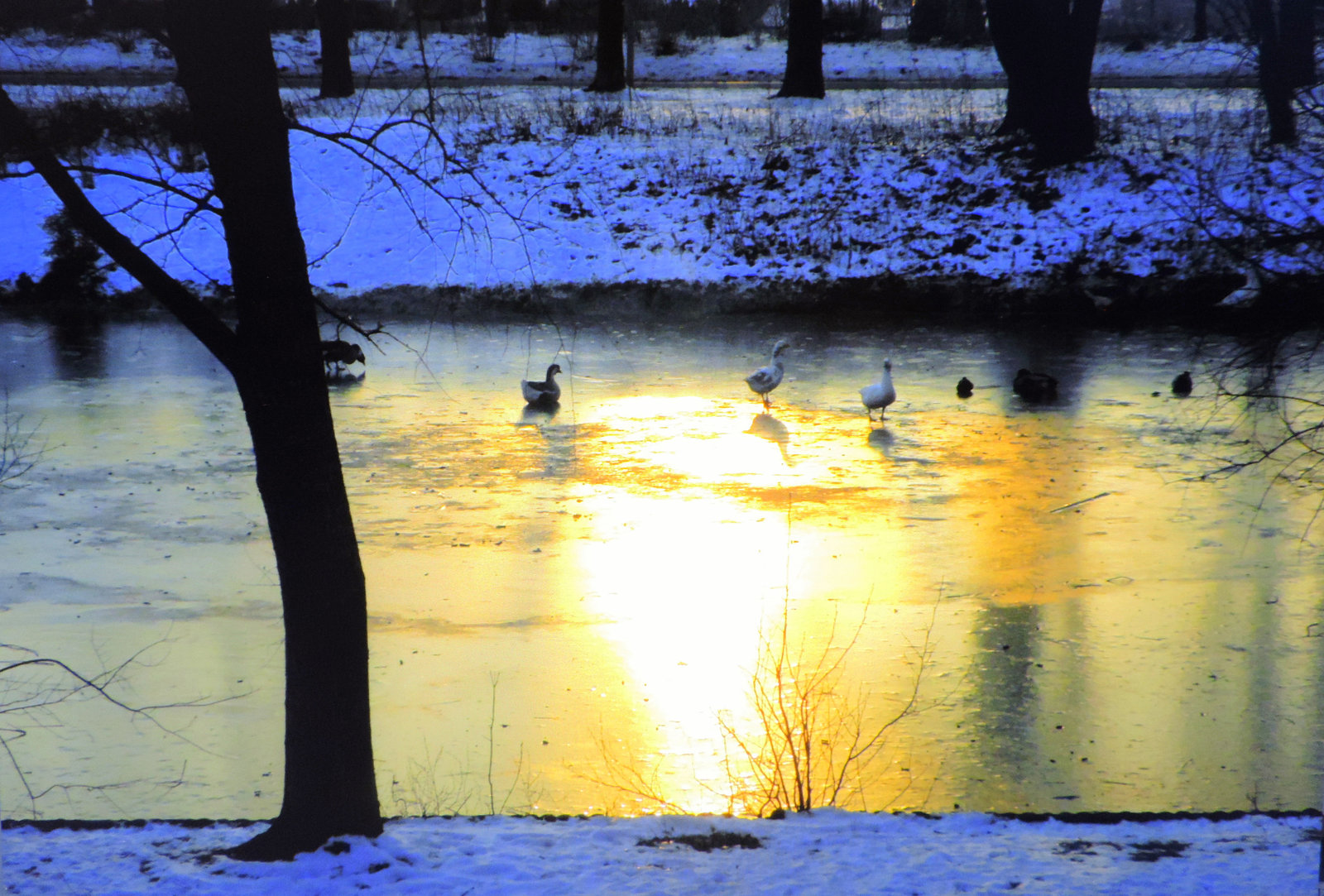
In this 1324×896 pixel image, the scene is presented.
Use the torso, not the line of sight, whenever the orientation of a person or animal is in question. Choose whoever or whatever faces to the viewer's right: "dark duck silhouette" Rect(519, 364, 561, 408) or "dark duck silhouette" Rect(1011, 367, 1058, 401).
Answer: "dark duck silhouette" Rect(519, 364, 561, 408)

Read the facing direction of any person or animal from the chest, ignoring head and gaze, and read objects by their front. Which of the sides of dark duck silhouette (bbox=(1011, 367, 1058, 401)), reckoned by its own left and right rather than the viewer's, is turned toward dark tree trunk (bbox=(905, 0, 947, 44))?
right

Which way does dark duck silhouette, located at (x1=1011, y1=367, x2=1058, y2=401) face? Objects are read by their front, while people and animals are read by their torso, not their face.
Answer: to the viewer's left

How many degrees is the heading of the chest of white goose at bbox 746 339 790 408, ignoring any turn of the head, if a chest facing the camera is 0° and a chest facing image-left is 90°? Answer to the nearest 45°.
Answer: approximately 270°

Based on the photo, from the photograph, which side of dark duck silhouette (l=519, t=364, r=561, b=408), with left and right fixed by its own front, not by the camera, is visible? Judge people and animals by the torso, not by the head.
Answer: right

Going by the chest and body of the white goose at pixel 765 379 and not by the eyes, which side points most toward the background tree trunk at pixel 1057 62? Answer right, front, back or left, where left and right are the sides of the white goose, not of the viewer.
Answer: left

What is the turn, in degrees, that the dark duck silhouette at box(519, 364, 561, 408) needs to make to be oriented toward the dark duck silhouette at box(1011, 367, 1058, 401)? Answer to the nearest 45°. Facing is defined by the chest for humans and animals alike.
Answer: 0° — it already faces it

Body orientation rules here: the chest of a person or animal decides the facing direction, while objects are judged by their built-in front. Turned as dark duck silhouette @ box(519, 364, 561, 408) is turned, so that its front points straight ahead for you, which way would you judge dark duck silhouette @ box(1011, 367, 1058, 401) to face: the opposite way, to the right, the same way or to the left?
the opposite way
